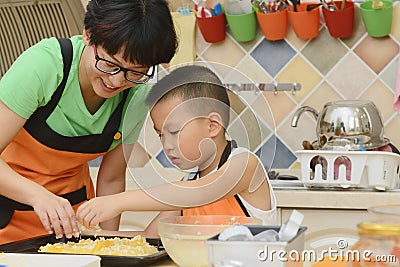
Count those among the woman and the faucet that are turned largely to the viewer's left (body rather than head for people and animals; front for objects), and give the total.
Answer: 1

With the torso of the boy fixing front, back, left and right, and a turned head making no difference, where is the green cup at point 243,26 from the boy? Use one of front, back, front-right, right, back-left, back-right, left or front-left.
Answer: back-right

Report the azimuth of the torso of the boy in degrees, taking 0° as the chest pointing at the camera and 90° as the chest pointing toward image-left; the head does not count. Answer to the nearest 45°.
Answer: approximately 45°

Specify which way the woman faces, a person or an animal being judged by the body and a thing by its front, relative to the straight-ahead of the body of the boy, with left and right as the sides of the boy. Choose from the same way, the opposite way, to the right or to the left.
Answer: to the left

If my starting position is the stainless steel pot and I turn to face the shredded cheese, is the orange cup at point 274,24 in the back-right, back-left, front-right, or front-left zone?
back-right

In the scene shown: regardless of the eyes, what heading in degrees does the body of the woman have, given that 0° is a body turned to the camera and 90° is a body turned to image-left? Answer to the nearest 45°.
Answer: approximately 315°

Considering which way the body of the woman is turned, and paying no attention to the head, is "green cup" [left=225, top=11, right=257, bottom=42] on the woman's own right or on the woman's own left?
on the woman's own left

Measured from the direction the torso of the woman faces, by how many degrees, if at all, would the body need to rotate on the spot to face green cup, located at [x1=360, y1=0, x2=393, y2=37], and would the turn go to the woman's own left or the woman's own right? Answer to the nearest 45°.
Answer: approximately 90° to the woman's own left

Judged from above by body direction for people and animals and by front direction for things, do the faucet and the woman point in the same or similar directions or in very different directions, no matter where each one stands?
very different directions
